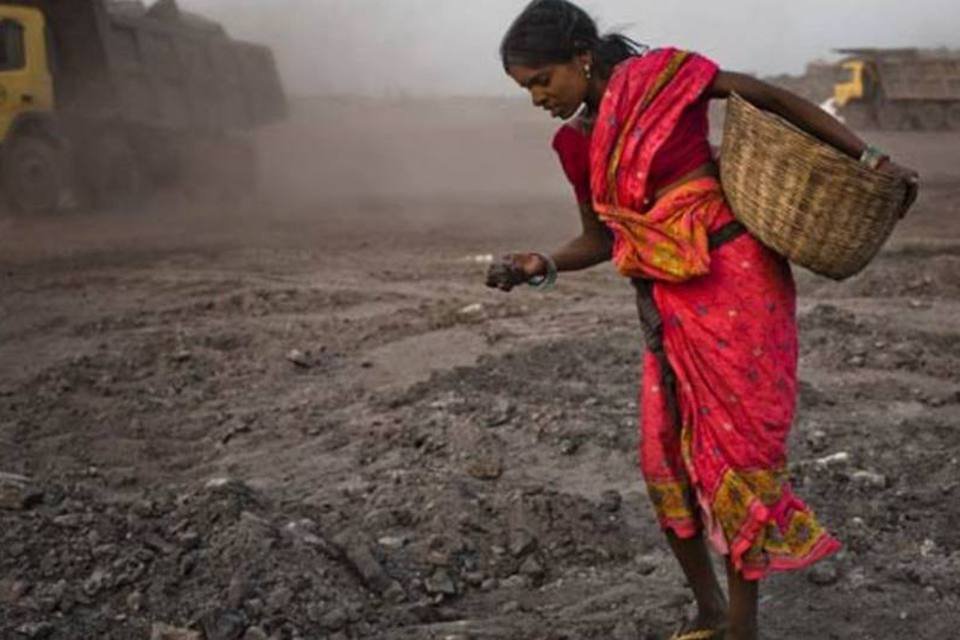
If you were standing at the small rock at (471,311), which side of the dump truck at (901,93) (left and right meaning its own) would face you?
left

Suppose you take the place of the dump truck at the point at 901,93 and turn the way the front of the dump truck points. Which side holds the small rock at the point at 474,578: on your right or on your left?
on your left

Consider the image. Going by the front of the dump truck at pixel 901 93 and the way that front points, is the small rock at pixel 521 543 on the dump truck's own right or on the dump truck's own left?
on the dump truck's own left

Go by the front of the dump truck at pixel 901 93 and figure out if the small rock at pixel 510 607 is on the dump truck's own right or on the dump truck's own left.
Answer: on the dump truck's own left

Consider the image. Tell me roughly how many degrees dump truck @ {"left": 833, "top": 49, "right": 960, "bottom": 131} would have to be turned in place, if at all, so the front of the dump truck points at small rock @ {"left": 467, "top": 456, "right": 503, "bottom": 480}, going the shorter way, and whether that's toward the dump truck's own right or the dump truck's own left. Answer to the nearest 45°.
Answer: approximately 90° to the dump truck's own left

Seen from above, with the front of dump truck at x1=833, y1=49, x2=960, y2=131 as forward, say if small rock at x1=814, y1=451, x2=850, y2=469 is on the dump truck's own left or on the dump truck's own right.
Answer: on the dump truck's own left

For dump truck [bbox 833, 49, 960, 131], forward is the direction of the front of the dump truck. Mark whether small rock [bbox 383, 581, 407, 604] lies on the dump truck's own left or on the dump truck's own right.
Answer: on the dump truck's own left

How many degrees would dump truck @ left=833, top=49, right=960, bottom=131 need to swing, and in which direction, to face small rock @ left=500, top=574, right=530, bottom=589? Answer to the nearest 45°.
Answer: approximately 90° to its left

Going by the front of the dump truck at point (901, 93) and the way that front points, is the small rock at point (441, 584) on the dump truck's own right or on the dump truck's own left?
on the dump truck's own left

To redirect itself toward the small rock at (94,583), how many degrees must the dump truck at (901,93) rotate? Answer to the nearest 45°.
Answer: approximately 90° to its left

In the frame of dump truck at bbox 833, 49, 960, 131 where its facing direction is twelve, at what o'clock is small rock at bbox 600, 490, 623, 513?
The small rock is roughly at 9 o'clock from the dump truck.

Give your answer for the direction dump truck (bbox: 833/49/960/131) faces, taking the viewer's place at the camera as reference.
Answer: facing to the left of the viewer
